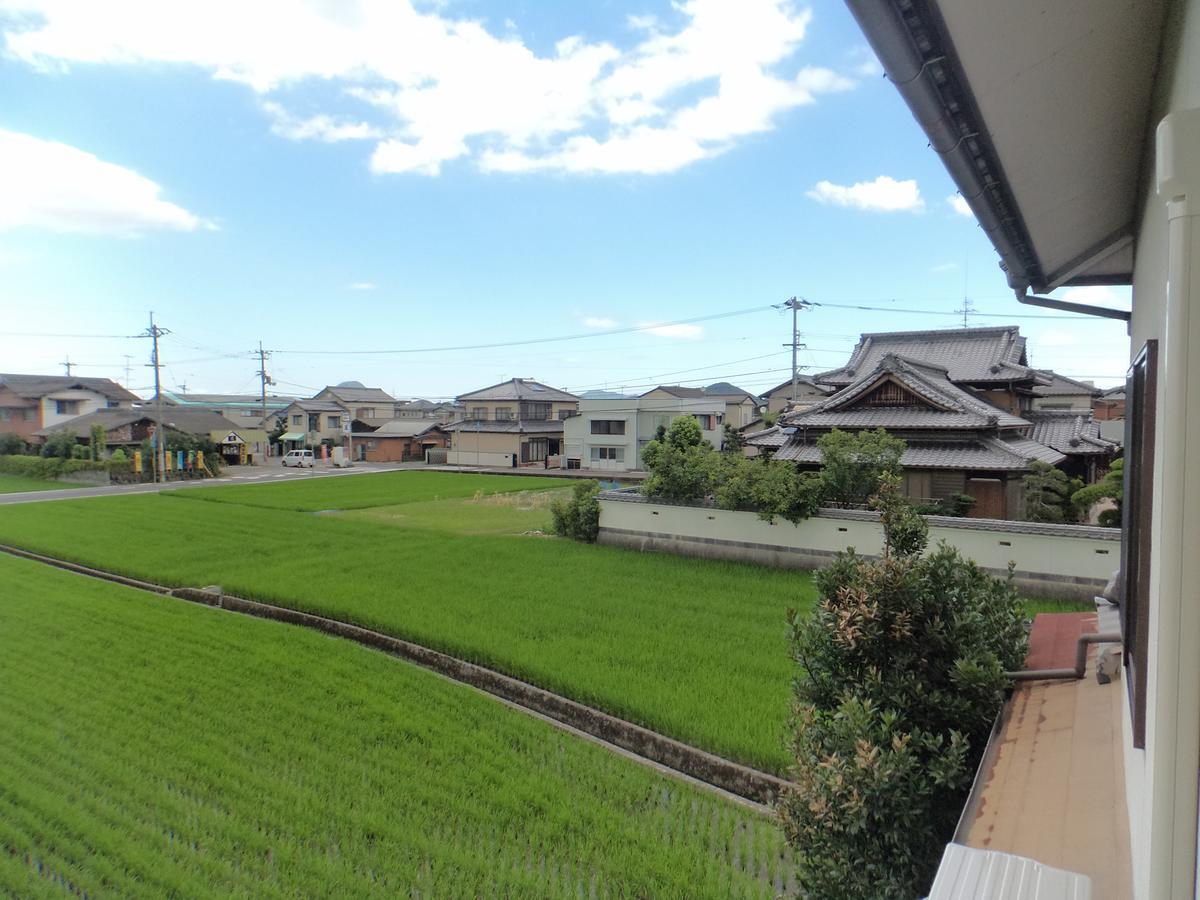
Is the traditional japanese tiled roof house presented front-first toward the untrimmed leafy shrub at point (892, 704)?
yes

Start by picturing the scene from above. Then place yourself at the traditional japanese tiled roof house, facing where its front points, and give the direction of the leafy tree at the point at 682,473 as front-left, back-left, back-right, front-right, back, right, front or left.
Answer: front-right

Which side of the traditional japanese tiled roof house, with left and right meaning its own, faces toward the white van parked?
right

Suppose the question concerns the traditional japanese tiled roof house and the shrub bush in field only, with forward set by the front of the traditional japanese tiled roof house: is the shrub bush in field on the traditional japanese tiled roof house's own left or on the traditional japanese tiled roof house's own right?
on the traditional japanese tiled roof house's own right

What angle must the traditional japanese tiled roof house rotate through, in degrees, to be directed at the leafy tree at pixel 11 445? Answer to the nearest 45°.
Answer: approximately 90° to its right

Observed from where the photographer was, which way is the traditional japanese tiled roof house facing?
facing the viewer

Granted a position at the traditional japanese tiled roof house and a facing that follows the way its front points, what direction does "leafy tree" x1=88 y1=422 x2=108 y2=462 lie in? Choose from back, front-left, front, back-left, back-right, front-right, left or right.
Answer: right

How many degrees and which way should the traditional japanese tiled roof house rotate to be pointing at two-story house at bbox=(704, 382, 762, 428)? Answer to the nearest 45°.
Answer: approximately 135° to its right

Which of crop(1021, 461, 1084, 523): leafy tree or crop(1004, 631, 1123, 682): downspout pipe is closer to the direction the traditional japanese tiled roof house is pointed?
the downspout pipe

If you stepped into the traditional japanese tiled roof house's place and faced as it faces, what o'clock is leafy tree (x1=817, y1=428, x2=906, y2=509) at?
The leafy tree is roughly at 1 o'clock from the traditional japanese tiled roof house.

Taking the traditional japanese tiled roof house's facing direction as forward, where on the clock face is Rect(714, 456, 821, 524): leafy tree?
The leafy tree is roughly at 1 o'clock from the traditional japanese tiled roof house.

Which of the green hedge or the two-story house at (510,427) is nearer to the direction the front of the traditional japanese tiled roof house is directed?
the green hedge

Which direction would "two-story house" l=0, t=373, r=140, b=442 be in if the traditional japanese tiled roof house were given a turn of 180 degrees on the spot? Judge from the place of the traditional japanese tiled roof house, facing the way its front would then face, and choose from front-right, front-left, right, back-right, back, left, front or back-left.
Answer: left

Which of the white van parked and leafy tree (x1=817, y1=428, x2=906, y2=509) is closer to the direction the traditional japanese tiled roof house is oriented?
the leafy tree

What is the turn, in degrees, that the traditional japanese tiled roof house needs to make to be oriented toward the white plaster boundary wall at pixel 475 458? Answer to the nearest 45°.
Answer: approximately 135° to its right

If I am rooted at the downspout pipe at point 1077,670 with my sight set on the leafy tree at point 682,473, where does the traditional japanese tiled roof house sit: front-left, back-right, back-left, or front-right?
front-right

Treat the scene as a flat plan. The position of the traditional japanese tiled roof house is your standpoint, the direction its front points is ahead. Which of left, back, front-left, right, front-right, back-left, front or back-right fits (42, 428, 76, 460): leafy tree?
right

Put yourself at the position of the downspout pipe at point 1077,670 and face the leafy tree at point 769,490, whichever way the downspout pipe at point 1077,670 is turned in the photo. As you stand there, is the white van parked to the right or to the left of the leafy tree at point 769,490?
left

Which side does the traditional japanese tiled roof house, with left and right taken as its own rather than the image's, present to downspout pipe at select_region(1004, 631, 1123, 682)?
front
